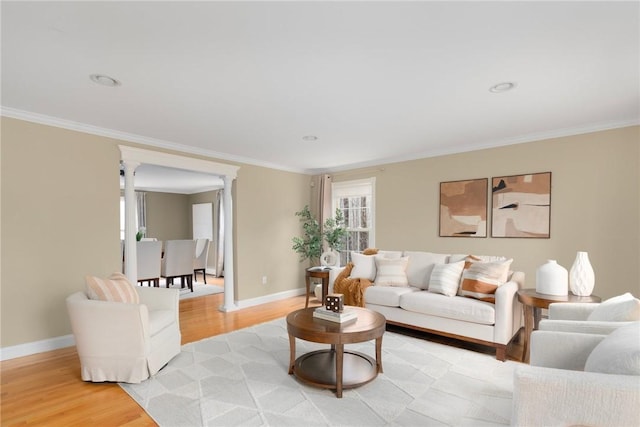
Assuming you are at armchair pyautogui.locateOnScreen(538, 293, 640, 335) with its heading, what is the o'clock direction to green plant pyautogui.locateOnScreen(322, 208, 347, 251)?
The green plant is roughly at 1 o'clock from the armchair.

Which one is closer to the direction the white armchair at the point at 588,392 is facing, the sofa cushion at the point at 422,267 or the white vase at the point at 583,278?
the sofa cushion

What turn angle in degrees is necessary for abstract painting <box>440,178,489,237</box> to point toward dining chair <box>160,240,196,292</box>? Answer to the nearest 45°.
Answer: approximately 45° to its right

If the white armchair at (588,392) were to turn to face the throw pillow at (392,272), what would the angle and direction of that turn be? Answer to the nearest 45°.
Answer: approximately 45° to its right

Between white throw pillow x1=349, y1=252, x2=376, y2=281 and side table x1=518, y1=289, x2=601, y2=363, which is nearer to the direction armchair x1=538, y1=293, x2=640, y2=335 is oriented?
the white throw pillow

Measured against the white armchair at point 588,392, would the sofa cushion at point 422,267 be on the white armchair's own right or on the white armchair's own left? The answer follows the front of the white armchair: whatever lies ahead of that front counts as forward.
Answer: on the white armchair's own right

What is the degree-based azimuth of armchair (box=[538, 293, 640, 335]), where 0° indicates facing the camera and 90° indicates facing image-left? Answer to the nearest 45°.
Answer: approximately 90°

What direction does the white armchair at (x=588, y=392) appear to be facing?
to the viewer's left

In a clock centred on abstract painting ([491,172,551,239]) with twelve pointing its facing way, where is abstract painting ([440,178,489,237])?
abstract painting ([440,178,489,237]) is roughly at 2 o'clock from abstract painting ([491,172,551,239]).

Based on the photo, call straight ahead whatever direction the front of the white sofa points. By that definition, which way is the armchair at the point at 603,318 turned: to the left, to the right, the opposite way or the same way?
to the right

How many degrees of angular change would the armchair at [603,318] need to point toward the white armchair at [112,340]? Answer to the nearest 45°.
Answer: approximately 45° to its left

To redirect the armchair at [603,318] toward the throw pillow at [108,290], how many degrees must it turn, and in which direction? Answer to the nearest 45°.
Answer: approximately 45° to its left

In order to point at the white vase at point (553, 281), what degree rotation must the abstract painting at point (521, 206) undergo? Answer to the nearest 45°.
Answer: approximately 45° to its left

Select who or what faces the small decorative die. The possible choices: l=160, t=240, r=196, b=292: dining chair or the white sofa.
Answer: the white sofa
